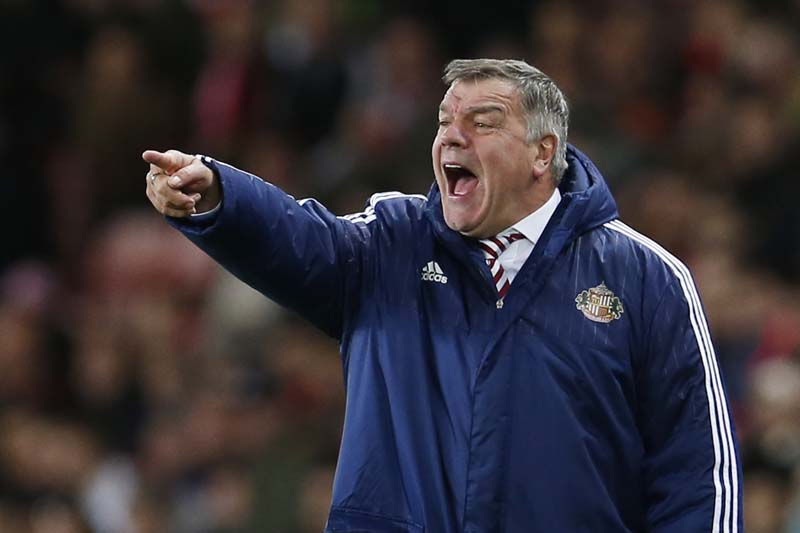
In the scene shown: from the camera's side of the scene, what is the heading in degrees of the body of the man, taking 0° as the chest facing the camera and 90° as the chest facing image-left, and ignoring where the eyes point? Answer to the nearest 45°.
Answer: approximately 45°
